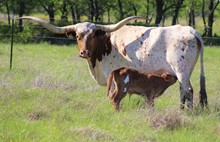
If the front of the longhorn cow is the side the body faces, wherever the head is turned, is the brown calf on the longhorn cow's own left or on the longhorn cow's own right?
on the longhorn cow's own left

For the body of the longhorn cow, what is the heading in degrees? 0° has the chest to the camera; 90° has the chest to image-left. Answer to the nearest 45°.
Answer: approximately 90°
